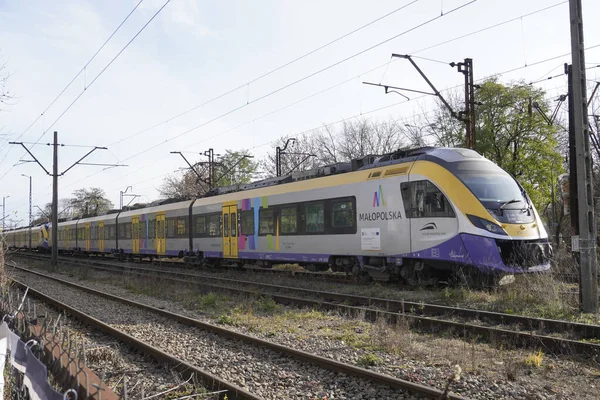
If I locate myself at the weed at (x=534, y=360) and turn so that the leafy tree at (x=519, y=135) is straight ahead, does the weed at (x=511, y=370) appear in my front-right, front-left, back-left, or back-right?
back-left

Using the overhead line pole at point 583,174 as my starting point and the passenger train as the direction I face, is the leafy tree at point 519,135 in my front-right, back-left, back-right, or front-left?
front-right

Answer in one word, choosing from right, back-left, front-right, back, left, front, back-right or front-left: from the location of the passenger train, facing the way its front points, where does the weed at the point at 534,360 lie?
front-right

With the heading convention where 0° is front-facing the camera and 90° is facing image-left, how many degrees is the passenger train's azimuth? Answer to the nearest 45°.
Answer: approximately 315°

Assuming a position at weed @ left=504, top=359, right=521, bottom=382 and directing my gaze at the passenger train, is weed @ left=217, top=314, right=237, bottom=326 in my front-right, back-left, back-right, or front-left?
front-left

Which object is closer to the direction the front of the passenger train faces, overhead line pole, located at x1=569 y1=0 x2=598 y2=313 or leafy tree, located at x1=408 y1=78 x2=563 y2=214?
the overhead line pole

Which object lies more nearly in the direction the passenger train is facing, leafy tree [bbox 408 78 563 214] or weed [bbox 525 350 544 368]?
the weed

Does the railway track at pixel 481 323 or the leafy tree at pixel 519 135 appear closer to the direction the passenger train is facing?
the railway track

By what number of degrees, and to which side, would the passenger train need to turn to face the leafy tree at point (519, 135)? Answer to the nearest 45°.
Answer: approximately 90° to its left

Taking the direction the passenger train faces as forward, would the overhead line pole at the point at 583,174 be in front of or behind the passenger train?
in front

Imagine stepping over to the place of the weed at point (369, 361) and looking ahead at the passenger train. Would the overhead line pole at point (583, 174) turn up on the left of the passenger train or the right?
right

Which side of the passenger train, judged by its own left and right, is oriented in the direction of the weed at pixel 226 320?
right

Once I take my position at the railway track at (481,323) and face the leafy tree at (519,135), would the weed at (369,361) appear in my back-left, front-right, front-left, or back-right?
back-left

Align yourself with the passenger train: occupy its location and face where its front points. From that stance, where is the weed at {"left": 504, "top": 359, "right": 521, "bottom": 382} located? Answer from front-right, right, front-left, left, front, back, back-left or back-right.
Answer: front-right
